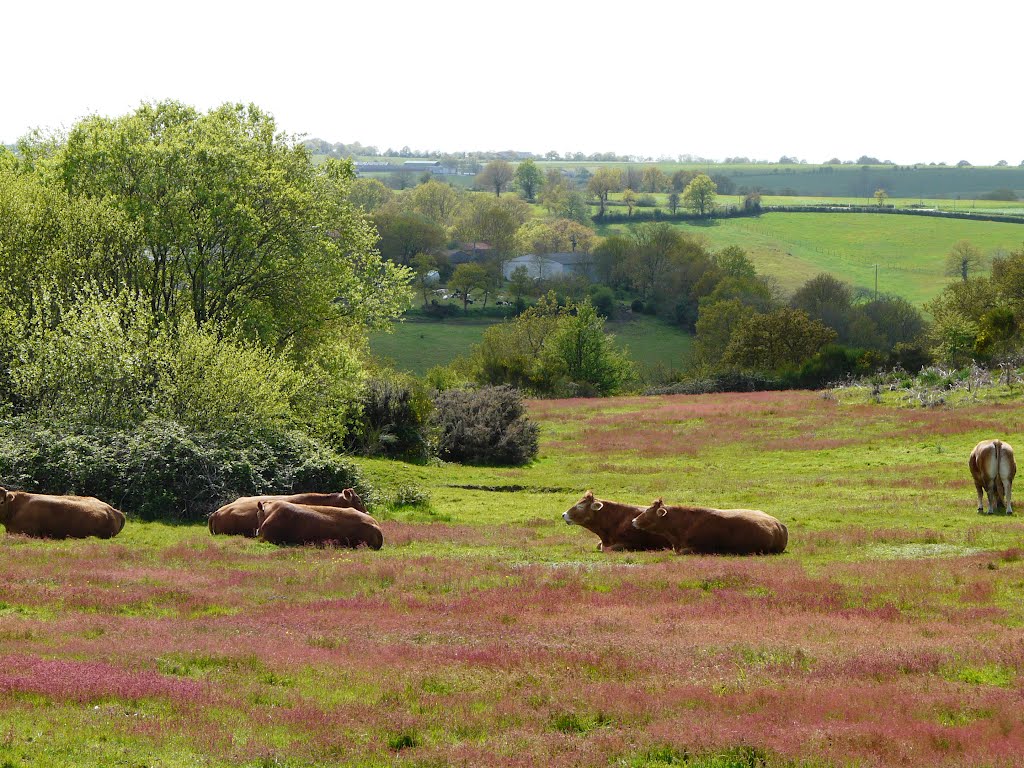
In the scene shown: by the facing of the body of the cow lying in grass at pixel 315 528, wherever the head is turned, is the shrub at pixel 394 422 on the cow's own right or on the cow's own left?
on the cow's own right

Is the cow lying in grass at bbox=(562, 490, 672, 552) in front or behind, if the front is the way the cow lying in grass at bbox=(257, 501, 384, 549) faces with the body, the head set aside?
behind

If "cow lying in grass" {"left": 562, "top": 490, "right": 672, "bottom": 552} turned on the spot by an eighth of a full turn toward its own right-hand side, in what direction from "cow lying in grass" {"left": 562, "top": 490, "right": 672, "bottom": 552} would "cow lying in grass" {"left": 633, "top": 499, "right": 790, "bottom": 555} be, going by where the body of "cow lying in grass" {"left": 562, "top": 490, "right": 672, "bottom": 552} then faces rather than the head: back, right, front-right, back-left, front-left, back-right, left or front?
back

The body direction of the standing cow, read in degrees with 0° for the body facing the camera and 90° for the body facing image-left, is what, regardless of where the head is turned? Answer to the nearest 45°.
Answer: approximately 180°

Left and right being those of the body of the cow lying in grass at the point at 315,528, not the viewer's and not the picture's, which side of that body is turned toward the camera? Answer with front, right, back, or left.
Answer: left

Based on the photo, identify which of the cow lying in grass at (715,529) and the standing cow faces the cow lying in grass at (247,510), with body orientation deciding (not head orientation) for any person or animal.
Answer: the cow lying in grass at (715,529)

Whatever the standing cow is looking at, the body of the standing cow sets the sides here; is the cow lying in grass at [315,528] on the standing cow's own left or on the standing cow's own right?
on the standing cow's own left

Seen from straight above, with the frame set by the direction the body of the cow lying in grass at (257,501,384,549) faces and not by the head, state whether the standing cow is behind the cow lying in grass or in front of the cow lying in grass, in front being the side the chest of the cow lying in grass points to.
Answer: behind

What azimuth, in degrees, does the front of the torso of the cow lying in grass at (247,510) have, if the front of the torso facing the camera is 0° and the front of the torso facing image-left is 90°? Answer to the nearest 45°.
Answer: approximately 270°

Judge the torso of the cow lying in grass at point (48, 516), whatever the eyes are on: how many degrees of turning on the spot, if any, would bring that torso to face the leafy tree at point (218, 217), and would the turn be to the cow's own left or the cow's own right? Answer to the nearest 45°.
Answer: approximately 90° to the cow's own right

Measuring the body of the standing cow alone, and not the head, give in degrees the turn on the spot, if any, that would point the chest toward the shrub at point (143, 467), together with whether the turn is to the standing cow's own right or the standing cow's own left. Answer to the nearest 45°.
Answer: approximately 90° to the standing cow's own left

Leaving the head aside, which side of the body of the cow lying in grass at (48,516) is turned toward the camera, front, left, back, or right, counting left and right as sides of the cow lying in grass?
left

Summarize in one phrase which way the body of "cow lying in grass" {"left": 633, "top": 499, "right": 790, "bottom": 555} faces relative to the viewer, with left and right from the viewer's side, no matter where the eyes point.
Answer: facing to the left of the viewer

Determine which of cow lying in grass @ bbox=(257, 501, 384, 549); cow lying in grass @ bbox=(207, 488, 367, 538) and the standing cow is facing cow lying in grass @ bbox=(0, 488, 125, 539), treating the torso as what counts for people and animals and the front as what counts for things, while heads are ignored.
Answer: cow lying in grass @ bbox=(257, 501, 384, 549)

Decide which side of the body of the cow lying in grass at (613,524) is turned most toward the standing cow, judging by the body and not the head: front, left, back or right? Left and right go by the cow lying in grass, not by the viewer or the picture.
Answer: back

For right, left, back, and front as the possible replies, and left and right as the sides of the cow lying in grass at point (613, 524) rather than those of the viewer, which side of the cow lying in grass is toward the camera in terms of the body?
left
